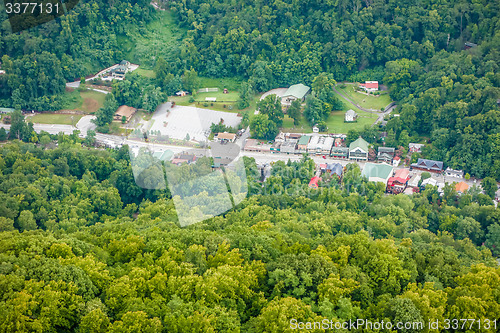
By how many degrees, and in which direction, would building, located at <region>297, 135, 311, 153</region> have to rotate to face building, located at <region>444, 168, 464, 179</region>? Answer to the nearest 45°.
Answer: approximately 90° to its left

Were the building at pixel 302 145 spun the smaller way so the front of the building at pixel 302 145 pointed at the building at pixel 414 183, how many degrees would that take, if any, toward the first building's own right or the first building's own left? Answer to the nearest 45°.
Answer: approximately 45° to the first building's own left

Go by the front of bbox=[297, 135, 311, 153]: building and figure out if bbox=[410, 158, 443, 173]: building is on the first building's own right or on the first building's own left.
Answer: on the first building's own left

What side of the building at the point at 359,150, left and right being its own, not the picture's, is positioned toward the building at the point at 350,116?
back

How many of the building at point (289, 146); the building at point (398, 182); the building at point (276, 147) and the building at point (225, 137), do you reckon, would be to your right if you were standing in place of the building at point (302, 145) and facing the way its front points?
3

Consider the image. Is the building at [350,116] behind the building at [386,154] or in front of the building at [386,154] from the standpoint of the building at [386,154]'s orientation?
behind

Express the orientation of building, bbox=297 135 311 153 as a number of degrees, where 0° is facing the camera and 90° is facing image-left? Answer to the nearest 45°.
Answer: approximately 0°

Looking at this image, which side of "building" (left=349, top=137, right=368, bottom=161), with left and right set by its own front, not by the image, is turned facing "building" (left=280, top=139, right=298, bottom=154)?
right

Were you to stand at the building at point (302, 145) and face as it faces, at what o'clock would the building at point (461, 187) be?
the building at point (461, 187) is roughly at 10 o'clock from the building at point (302, 145).

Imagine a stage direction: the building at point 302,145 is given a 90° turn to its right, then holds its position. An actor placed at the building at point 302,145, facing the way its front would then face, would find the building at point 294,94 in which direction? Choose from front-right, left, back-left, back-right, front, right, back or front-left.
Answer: right
